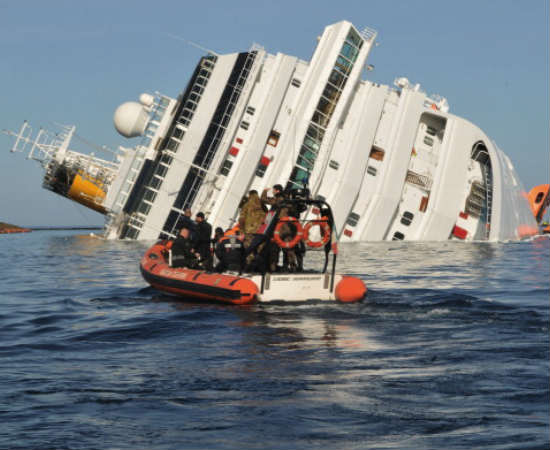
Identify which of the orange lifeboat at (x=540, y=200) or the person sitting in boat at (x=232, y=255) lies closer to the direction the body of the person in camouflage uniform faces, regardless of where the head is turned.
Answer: the orange lifeboat

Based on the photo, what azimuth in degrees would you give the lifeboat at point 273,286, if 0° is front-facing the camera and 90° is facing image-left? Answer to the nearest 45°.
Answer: approximately 135°

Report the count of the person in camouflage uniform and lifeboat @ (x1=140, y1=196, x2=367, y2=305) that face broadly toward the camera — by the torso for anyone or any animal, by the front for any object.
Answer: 0

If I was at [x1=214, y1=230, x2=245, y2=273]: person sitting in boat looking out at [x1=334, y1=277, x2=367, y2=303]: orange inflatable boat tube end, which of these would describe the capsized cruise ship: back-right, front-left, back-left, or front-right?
back-left

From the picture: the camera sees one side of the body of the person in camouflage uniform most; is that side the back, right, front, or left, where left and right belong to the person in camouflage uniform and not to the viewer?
back
